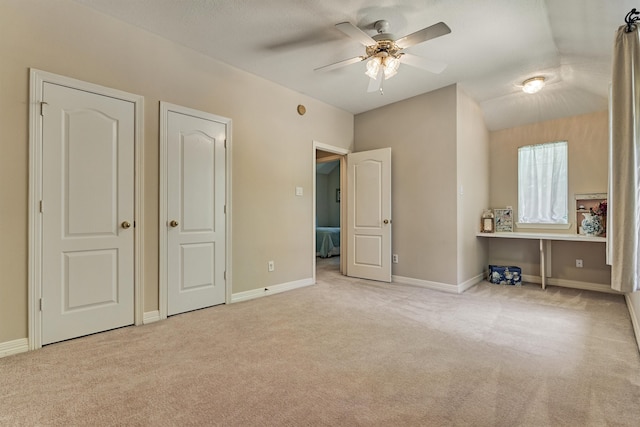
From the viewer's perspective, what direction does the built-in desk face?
toward the camera

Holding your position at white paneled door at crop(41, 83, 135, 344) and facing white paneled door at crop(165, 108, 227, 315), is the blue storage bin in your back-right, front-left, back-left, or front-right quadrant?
front-right

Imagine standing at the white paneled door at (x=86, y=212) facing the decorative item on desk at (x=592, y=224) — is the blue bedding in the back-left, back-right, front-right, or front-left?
front-left

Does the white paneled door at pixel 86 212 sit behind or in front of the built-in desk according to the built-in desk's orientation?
in front

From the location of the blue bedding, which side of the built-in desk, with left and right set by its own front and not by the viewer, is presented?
right

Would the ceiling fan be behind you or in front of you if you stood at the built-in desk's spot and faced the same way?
in front
